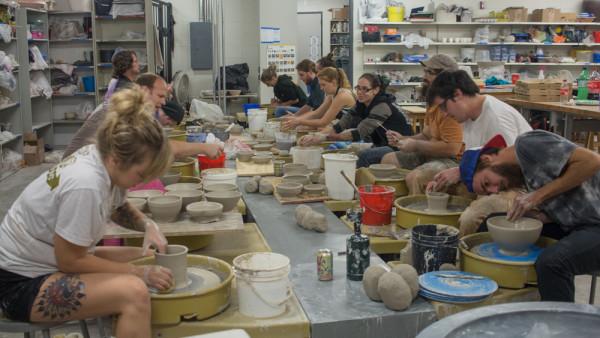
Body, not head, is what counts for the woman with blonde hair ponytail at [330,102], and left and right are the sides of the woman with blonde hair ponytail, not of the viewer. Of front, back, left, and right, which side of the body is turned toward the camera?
left

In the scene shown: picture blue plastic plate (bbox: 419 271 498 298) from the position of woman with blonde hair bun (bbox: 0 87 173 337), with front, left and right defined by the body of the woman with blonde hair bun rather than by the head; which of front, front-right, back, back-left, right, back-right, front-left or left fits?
front

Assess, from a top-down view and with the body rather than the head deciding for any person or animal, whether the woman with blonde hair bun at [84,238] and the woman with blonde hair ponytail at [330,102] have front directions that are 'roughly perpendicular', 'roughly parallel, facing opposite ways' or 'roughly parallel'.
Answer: roughly parallel, facing opposite ways

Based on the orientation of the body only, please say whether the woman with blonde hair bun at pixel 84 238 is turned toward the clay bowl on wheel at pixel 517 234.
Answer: yes

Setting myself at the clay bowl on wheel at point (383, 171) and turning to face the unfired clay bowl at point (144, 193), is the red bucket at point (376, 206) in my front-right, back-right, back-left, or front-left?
front-left

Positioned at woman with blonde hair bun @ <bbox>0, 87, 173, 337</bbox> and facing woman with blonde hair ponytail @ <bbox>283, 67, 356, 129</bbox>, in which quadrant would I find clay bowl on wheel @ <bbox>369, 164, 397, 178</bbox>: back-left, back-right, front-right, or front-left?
front-right

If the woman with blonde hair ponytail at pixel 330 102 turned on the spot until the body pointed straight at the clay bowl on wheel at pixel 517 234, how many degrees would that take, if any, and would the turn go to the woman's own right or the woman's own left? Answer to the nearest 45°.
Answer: approximately 90° to the woman's own left

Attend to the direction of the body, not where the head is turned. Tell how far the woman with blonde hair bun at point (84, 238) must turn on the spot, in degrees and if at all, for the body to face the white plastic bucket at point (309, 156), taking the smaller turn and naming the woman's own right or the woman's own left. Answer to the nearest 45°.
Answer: approximately 45° to the woman's own left

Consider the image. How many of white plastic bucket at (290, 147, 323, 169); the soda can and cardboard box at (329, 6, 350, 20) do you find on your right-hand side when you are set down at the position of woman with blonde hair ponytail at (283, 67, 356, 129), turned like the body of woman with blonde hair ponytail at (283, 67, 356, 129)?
1

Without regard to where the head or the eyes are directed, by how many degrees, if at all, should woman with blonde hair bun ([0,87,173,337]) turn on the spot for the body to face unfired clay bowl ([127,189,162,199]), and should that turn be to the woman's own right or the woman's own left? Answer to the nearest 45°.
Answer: approximately 90° to the woman's own left

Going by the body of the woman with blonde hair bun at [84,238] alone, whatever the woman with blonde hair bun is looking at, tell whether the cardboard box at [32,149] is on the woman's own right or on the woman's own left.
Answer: on the woman's own left

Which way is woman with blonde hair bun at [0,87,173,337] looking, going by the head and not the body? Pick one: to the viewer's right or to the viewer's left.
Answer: to the viewer's right

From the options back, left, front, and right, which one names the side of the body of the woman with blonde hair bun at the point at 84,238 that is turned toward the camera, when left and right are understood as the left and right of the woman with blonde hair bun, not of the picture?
right
